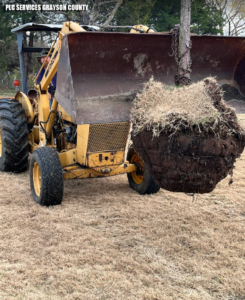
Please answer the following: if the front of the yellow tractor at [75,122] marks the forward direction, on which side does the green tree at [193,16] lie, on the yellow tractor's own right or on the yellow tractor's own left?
on the yellow tractor's own left

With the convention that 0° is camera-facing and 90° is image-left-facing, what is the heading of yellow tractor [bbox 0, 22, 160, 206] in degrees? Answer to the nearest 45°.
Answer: approximately 315°

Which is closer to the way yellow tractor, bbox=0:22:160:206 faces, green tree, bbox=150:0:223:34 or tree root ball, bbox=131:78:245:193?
the tree root ball

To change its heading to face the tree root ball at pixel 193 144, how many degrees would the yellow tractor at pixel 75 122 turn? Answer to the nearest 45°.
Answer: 0° — it already faces it
